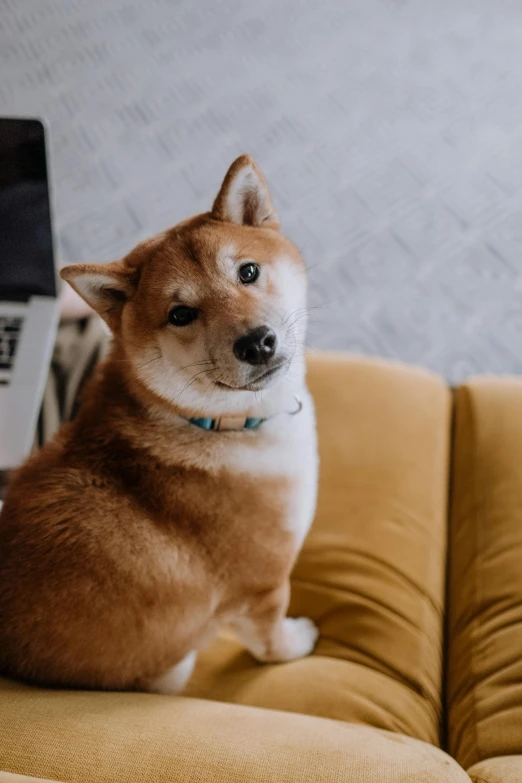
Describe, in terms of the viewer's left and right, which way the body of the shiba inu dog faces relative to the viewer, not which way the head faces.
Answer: facing to the right of the viewer

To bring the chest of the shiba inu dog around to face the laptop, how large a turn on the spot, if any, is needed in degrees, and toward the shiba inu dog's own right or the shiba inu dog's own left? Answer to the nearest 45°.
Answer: approximately 135° to the shiba inu dog's own left
